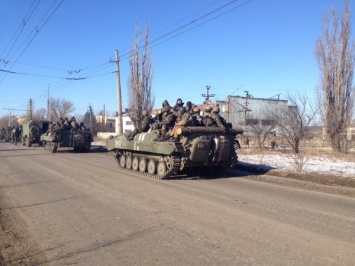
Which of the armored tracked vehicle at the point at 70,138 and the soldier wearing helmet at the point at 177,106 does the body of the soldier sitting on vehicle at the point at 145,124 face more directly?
the armored tracked vehicle

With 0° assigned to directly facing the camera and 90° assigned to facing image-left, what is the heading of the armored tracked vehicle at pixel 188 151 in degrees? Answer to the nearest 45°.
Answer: approximately 135°

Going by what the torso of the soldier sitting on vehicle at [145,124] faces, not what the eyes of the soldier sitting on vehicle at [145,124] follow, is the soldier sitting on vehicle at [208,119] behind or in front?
behind

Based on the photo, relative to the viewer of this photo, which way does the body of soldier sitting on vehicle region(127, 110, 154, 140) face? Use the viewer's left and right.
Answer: facing to the left of the viewer
